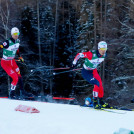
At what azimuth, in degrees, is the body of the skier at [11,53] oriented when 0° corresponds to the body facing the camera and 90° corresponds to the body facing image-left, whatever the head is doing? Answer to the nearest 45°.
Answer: approximately 315°

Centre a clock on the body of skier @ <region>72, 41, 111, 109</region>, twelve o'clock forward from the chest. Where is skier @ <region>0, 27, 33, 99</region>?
skier @ <region>0, 27, 33, 99</region> is roughly at 5 o'clock from skier @ <region>72, 41, 111, 109</region>.
